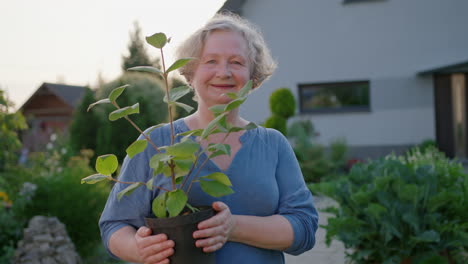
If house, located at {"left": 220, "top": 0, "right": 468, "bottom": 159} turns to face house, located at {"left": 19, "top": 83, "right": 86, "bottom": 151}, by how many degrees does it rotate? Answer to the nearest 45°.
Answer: approximately 135° to its right

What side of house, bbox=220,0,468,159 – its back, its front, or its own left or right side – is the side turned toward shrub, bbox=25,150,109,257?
front

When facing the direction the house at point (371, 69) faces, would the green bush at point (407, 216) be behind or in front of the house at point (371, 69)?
in front

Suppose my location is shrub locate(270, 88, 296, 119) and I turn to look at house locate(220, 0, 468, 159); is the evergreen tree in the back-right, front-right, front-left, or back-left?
front-left

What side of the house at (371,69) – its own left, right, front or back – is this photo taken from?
front

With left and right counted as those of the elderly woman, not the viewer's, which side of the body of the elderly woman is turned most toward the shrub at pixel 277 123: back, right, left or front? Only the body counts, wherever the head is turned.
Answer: back

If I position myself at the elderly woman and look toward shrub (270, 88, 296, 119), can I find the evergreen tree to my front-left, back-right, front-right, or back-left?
front-left

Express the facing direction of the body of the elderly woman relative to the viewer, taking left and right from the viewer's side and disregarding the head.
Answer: facing the viewer

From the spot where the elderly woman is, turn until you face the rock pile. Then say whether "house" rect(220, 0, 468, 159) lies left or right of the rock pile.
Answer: right

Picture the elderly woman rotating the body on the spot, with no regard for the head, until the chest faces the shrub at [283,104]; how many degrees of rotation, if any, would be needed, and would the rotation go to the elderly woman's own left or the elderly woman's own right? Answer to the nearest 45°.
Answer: approximately 180°

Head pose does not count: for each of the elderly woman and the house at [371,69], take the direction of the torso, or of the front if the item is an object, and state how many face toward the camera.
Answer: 2

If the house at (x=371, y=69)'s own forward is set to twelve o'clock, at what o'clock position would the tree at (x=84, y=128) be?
The tree is roughly at 2 o'clock from the house.

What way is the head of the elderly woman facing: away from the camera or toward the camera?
toward the camera

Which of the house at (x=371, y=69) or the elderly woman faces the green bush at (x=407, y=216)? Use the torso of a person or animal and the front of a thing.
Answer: the house

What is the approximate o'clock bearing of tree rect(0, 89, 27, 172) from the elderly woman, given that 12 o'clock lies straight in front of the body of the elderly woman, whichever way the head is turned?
The tree is roughly at 5 o'clock from the elderly woman.

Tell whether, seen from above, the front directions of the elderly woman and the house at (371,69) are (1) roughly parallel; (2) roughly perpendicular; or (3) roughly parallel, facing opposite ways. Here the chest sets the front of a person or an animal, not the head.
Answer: roughly parallel

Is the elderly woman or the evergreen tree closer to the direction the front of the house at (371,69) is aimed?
the elderly woman
